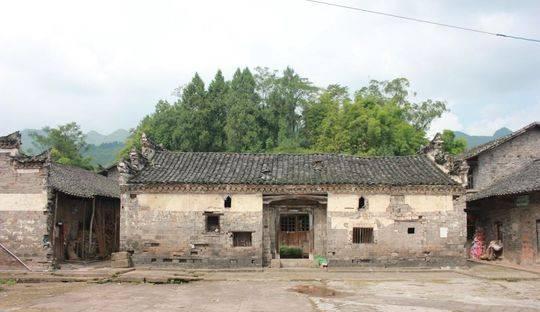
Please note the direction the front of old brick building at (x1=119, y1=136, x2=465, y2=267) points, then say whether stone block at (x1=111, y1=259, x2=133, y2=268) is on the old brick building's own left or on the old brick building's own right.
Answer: on the old brick building's own right

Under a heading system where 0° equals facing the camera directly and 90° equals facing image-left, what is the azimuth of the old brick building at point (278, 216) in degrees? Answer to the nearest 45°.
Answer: approximately 0°

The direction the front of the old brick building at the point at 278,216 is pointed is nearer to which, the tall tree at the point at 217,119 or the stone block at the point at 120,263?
the stone block

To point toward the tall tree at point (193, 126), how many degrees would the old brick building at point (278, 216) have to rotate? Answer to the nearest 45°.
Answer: approximately 180°

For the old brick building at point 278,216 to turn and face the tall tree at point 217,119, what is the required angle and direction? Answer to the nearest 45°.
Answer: approximately 180°

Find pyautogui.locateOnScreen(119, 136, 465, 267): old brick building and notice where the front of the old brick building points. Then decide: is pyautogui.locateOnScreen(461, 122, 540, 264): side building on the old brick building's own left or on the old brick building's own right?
on the old brick building's own left

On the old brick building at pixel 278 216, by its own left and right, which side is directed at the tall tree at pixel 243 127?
back
